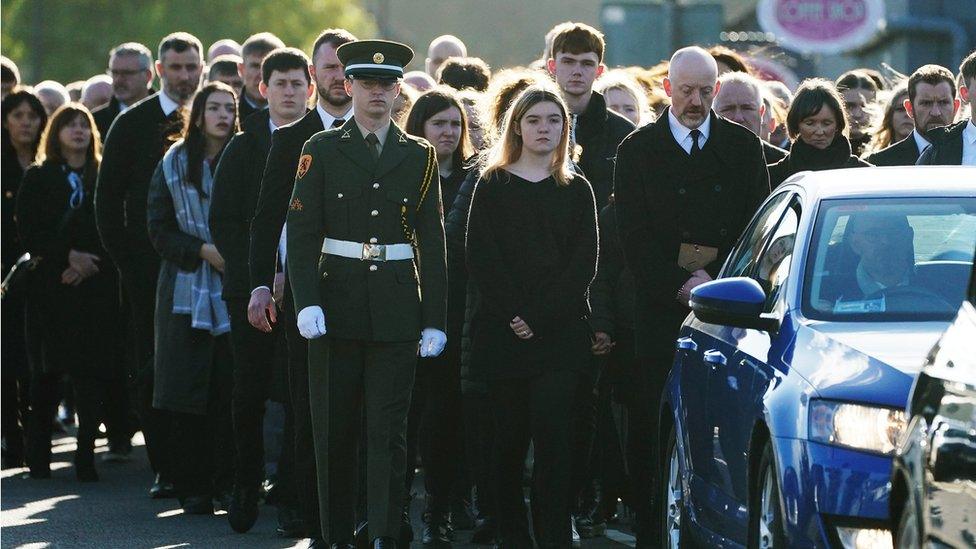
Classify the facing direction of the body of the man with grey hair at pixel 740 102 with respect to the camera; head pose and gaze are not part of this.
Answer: toward the camera

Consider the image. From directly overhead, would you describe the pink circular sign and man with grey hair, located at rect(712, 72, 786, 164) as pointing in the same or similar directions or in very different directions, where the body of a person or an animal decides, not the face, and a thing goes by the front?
same or similar directions

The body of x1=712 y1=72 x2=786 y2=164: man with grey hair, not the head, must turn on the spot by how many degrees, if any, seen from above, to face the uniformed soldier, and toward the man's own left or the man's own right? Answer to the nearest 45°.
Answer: approximately 45° to the man's own right

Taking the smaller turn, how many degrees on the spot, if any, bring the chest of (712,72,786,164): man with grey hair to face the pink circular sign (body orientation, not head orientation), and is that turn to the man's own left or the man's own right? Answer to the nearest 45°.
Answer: approximately 180°

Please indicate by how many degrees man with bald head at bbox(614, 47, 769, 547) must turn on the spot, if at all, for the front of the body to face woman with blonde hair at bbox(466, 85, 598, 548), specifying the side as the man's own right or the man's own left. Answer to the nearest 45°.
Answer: approximately 45° to the man's own right

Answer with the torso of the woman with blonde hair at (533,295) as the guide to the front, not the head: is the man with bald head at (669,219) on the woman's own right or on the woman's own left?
on the woman's own left

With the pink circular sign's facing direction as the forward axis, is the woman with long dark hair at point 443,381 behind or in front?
in front

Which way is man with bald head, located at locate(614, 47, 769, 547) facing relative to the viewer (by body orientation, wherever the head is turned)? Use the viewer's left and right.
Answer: facing the viewer

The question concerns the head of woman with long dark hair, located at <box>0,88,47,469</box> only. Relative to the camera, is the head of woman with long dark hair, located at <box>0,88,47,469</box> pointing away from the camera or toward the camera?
toward the camera

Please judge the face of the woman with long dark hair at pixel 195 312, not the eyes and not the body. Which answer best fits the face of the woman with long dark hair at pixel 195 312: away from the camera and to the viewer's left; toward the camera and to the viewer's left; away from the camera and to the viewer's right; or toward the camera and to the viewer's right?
toward the camera and to the viewer's right

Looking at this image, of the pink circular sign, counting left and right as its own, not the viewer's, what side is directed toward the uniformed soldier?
front
